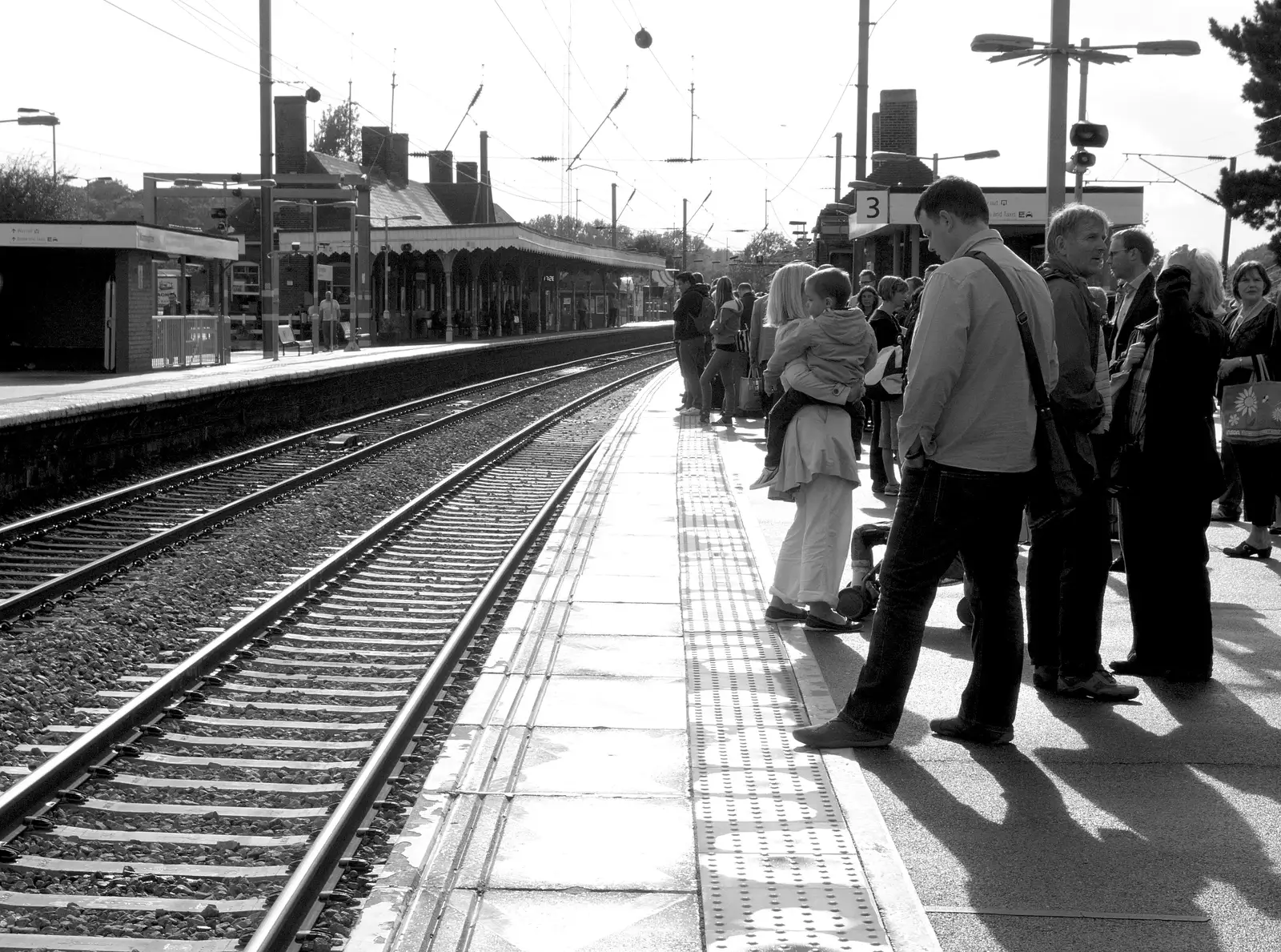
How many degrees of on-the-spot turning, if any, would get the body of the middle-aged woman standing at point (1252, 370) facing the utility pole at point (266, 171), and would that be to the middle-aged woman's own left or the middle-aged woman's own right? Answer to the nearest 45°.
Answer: approximately 90° to the middle-aged woman's own right

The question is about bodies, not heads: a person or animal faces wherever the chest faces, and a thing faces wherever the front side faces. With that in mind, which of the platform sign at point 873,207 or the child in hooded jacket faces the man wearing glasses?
the platform sign

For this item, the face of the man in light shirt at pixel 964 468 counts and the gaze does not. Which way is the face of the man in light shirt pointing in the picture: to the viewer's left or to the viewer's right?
to the viewer's left

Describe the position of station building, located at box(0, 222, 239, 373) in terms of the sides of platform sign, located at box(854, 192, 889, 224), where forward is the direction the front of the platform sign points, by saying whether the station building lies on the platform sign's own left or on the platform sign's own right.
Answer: on the platform sign's own right

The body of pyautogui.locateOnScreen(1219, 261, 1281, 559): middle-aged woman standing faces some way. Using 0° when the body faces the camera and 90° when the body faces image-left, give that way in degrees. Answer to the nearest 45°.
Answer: approximately 45°

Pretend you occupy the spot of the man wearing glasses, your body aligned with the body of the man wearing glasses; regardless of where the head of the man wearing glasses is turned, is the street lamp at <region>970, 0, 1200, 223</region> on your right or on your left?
on your right
